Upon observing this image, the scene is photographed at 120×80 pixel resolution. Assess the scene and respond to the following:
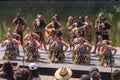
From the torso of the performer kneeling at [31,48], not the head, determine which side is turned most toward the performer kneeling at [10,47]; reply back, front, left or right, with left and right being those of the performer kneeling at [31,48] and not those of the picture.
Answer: right

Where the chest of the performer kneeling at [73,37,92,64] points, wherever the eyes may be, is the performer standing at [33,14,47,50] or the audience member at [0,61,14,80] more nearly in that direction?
the audience member

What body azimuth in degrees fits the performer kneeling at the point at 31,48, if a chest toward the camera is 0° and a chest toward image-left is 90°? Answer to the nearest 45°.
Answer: approximately 0°

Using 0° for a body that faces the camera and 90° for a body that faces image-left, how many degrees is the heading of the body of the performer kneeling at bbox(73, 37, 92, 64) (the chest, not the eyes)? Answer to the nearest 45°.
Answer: approximately 0°

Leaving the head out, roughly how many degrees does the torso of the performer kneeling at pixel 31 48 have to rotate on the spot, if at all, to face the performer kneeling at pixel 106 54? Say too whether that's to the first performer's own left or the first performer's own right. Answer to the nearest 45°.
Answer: approximately 90° to the first performer's own left

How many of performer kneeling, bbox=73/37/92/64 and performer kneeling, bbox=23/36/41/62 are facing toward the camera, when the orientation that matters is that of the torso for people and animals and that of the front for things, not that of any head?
2

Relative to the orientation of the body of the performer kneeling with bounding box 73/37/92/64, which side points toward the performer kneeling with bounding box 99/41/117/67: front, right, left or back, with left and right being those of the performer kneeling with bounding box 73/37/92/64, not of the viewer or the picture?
left
